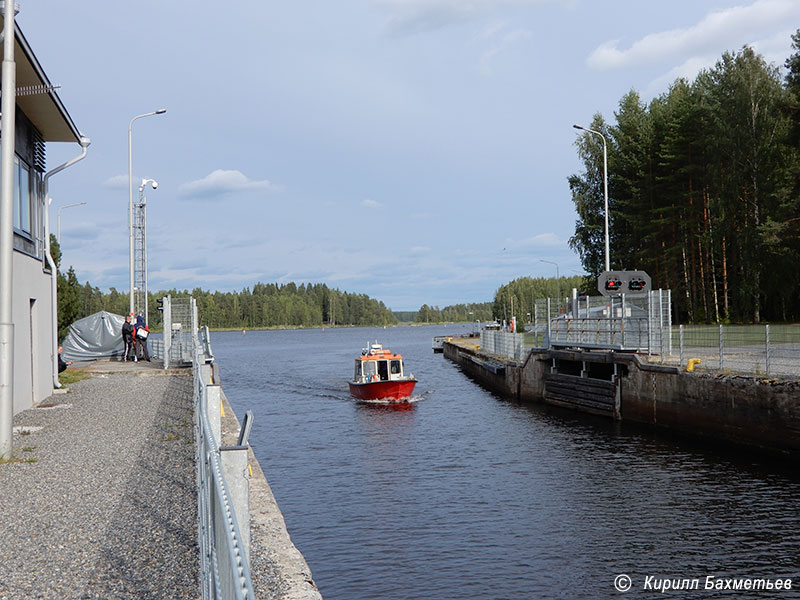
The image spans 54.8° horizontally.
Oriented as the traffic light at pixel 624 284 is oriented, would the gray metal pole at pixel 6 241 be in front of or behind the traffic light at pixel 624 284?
in front

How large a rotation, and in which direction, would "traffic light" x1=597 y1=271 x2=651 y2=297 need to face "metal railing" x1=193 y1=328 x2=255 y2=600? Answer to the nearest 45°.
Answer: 0° — it already faces it

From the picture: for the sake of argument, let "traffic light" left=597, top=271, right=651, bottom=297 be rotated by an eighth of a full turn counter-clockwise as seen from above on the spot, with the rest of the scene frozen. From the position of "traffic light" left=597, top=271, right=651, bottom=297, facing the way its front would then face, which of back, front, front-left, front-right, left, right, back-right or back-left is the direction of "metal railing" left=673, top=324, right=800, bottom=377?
front

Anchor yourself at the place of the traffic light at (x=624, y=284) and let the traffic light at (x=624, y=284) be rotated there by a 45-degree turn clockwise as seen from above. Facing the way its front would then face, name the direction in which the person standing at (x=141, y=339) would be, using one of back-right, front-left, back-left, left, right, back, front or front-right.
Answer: front-right

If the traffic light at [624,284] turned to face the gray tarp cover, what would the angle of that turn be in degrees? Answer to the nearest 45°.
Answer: approximately 90° to its right

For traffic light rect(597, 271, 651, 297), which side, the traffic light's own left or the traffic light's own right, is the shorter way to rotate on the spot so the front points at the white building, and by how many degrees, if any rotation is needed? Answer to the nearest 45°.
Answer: approximately 45° to the traffic light's own right

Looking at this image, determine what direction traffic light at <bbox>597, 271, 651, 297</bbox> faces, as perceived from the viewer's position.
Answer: facing the viewer
